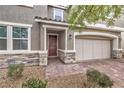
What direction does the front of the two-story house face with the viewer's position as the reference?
facing the viewer and to the right of the viewer

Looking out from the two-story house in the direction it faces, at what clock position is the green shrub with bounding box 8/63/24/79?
The green shrub is roughly at 2 o'clock from the two-story house.

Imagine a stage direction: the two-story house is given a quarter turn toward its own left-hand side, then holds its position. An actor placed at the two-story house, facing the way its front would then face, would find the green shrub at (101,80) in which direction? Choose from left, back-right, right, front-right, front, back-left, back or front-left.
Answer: right

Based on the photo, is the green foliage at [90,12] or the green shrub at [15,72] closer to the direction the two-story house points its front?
the green foliage

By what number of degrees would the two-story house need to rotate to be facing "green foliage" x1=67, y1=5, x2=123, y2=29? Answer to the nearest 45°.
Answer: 0° — it already faces it
